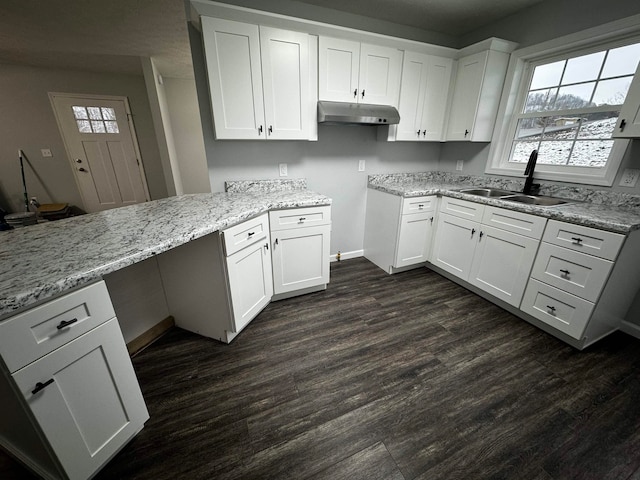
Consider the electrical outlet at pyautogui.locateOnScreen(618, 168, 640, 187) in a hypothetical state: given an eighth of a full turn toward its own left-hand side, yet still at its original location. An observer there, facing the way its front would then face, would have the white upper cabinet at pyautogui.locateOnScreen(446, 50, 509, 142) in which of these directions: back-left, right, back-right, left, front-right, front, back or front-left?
back-right

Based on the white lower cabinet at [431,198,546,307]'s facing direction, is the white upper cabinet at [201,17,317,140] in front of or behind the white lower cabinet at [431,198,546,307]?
in front

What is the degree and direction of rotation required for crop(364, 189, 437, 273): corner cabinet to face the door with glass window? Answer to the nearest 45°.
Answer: approximately 135° to its right

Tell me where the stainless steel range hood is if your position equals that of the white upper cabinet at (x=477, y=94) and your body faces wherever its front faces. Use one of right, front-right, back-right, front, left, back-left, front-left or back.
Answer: front

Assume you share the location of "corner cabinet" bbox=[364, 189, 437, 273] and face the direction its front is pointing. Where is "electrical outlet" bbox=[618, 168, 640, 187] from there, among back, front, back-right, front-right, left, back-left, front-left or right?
front-left

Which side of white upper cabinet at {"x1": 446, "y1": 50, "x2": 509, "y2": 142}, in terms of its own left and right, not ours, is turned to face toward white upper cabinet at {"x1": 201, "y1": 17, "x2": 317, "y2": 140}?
front

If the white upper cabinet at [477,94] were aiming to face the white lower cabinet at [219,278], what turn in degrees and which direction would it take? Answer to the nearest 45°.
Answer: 0° — it already faces it

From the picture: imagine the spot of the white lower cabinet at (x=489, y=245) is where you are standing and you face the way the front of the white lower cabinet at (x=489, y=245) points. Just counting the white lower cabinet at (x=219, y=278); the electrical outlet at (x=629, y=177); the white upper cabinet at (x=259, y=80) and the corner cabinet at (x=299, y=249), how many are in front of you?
3

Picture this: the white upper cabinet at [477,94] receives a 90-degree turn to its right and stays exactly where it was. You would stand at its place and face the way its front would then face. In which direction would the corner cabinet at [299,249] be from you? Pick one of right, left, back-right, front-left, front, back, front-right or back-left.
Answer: left

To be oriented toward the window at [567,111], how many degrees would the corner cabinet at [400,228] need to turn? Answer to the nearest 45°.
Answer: approximately 45° to its left

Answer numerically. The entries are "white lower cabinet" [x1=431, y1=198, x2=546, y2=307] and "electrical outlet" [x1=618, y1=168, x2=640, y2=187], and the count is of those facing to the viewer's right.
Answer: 0

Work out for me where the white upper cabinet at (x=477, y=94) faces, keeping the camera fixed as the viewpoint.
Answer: facing the viewer and to the left of the viewer

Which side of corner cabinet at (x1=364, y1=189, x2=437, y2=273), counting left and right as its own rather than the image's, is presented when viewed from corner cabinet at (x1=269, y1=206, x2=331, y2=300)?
right

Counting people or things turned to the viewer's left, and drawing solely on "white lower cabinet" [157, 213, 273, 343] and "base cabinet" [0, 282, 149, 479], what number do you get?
0

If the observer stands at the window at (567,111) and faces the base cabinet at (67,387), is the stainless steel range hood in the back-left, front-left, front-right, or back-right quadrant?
front-right
